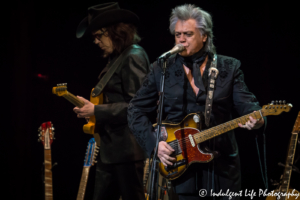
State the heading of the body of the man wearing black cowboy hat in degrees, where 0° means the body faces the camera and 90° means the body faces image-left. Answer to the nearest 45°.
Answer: approximately 90°

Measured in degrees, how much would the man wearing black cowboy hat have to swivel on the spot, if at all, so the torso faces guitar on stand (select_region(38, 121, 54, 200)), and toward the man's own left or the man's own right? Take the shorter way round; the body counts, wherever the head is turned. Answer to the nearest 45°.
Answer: approximately 45° to the man's own right

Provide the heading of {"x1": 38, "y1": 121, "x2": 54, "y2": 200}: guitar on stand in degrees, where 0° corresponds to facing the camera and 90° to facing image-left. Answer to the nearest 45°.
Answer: approximately 0°
